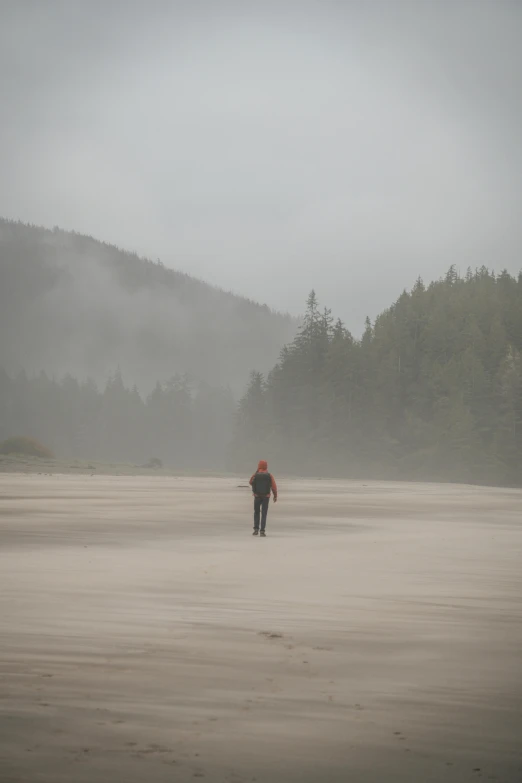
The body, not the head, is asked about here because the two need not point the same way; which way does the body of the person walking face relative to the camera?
away from the camera
